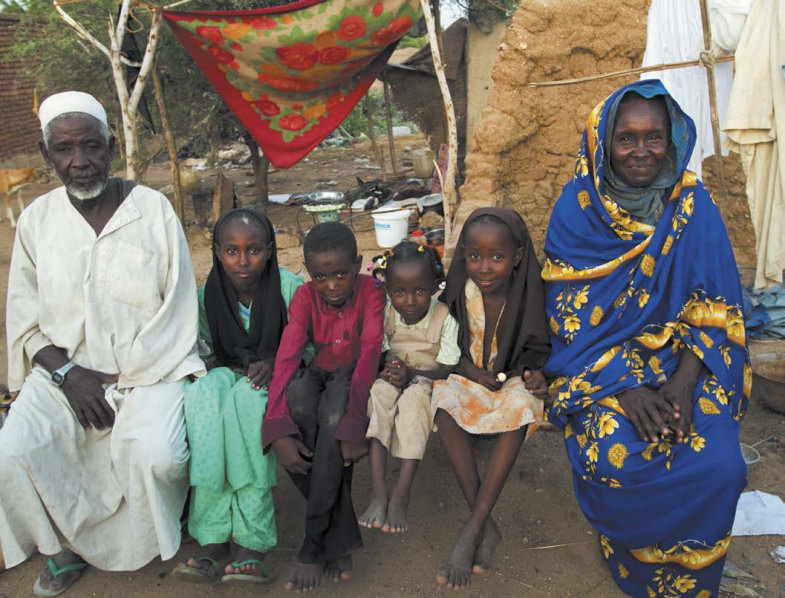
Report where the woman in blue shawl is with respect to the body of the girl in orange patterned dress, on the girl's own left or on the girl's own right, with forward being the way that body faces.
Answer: on the girl's own left

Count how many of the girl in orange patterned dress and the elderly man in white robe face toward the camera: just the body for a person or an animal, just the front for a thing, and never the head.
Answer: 2

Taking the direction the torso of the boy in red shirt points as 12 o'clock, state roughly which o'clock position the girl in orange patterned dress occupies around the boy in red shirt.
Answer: The girl in orange patterned dress is roughly at 9 o'clock from the boy in red shirt.

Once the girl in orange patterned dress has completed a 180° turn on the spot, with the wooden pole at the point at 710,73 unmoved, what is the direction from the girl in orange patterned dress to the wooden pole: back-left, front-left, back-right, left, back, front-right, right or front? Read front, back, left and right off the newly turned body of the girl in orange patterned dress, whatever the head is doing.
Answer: front-right

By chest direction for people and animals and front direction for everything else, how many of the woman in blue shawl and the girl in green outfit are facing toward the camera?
2

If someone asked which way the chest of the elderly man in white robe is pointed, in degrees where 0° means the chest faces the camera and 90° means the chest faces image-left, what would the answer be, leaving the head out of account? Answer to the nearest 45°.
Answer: approximately 0°

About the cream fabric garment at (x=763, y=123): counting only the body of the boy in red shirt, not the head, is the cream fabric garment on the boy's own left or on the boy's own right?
on the boy's own left

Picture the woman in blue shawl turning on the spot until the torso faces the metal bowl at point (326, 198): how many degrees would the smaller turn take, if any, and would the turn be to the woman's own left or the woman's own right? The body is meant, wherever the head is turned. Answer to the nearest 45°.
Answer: approximately 135° to the woman's own right

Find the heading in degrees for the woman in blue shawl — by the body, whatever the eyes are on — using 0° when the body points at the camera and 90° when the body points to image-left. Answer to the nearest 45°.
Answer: approximately 0°

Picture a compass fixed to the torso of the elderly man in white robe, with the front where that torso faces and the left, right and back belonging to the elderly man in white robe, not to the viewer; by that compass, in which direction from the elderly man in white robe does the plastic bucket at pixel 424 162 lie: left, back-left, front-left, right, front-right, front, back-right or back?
back-left

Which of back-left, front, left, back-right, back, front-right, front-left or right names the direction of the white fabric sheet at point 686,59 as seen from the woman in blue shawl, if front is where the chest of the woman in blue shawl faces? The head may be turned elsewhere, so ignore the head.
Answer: back

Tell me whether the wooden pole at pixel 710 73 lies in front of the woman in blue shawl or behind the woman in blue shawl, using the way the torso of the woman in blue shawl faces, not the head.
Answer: behind
